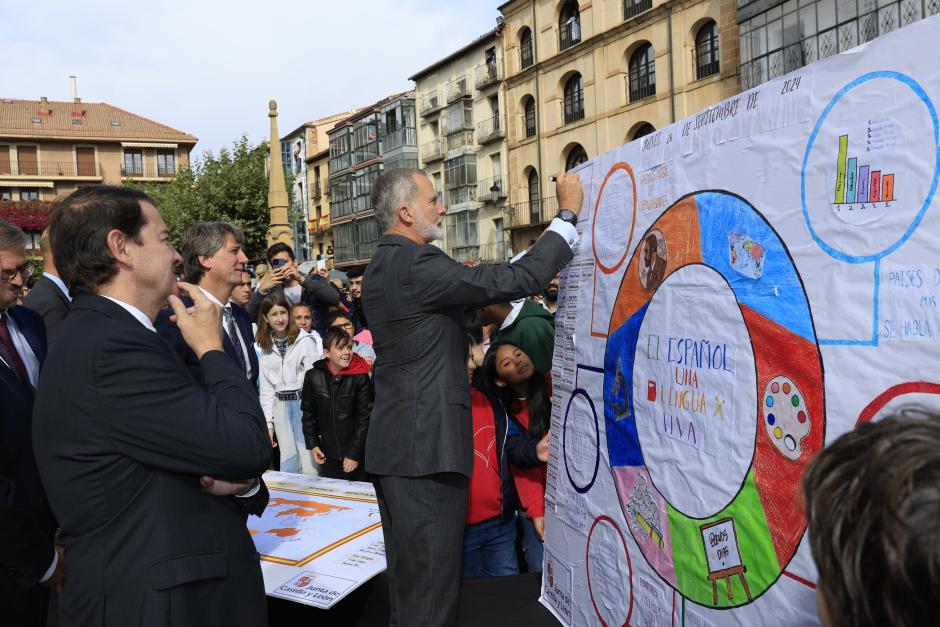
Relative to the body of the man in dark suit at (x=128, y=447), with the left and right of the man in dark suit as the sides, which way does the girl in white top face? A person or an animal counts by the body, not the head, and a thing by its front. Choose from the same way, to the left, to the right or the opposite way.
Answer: to the right

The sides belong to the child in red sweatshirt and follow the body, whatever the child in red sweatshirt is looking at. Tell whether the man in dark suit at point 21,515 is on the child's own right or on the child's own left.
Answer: on the child's own right

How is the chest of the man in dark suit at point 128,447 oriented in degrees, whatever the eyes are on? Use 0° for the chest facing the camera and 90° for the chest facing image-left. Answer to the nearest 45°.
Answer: approximately 270°

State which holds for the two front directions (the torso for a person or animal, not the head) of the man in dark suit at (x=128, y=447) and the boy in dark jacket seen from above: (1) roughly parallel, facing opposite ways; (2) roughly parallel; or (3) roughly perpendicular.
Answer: roughly perpendicular

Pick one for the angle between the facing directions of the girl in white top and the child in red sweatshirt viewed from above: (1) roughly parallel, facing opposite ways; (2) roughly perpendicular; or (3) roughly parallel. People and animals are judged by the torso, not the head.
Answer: roughly parallel

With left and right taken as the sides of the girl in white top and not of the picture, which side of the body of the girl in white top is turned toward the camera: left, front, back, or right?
front

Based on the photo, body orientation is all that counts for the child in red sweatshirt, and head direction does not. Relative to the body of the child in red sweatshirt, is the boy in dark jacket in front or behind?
behind

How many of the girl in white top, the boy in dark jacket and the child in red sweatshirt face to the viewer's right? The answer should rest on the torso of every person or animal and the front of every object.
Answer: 0

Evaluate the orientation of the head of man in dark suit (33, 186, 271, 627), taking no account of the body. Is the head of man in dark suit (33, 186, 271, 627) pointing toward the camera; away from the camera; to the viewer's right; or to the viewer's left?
to the viewer's right

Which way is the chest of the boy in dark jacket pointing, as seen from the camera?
toward the camera

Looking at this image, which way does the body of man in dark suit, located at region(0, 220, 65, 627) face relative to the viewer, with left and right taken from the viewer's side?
facing the viewer and to the right of the viewer

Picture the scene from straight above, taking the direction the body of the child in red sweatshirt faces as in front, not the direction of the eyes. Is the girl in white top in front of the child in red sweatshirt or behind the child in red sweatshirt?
behind

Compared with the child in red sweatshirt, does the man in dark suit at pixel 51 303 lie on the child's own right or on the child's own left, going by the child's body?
on the child's own right
